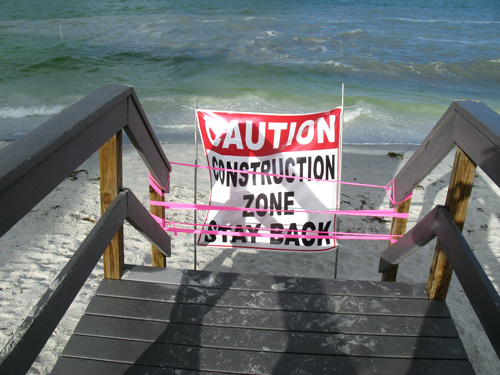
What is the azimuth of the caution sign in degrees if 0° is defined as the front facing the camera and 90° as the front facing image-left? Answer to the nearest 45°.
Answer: approximately 0°

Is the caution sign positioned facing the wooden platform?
yes
